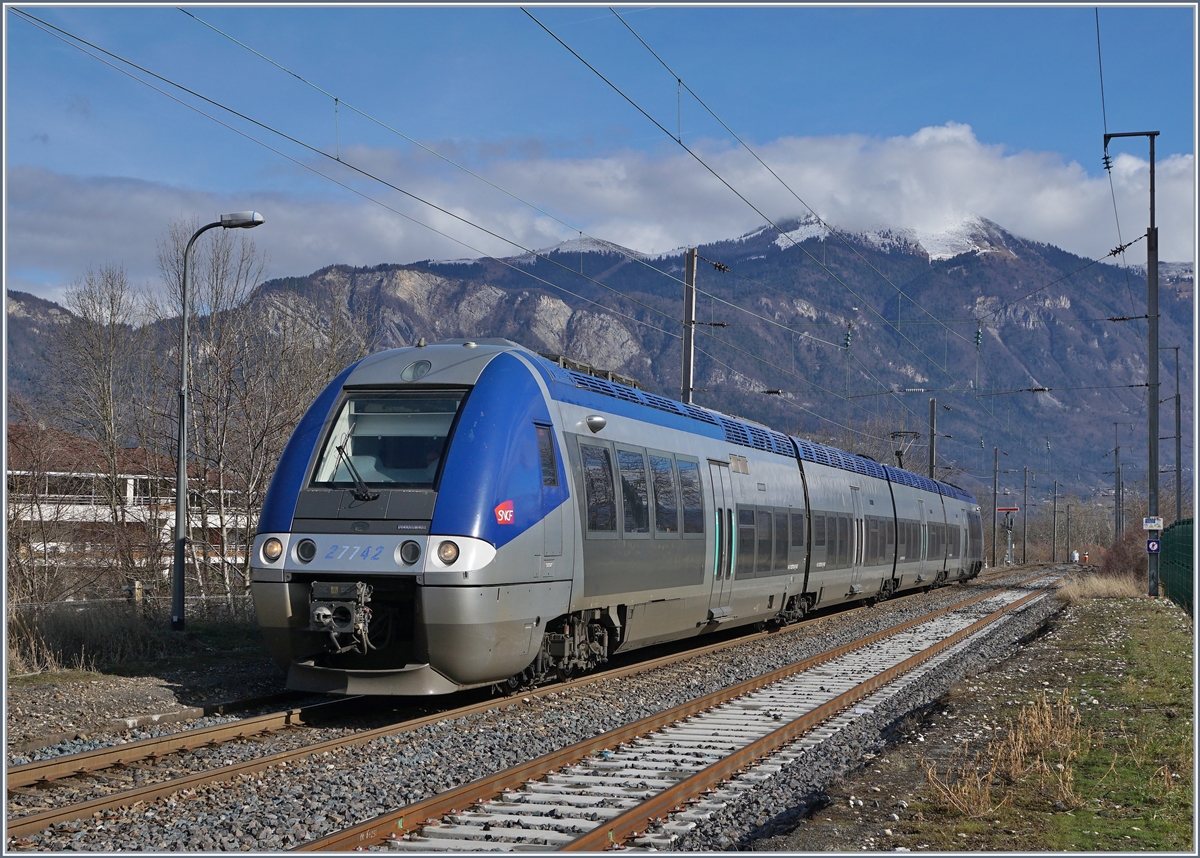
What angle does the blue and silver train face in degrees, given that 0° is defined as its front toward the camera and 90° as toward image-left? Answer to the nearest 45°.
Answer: approximately 45°

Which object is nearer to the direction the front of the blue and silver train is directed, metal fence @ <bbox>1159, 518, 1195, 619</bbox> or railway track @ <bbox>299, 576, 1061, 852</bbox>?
the railway track

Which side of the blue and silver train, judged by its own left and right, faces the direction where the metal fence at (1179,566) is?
back

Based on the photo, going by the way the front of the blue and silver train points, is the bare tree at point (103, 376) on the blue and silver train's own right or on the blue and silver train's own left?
on the blue and silver train's own right

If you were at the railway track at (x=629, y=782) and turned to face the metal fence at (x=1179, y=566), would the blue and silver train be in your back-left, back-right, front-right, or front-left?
front-left

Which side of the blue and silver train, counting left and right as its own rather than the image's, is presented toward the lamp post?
right

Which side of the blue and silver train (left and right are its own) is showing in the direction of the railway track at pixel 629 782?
left

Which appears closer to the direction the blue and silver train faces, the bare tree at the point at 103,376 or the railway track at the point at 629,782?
the railway track
